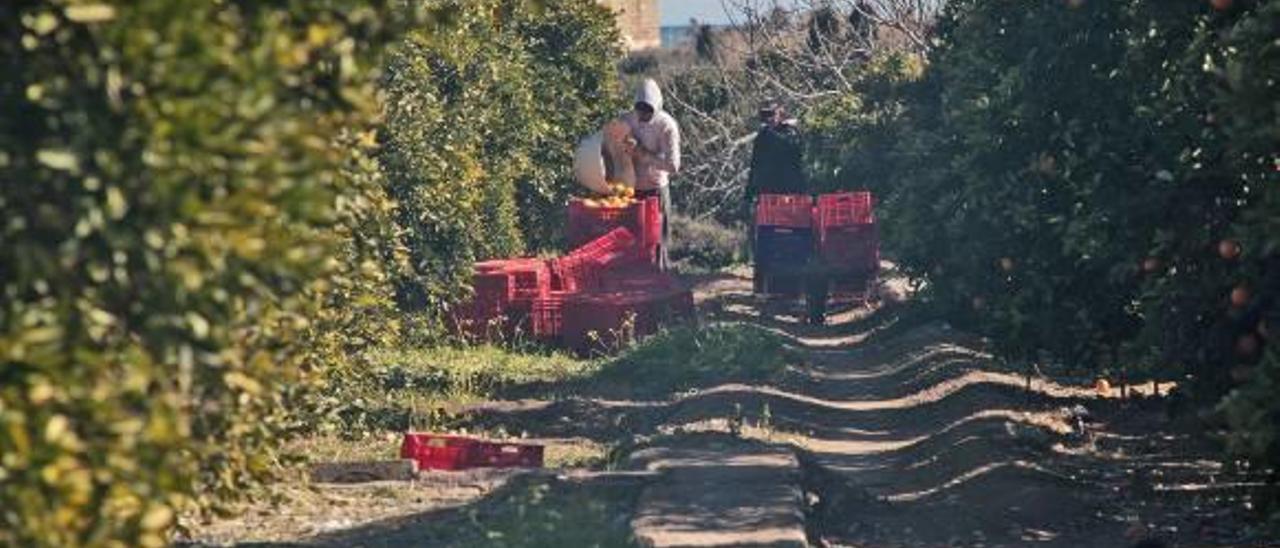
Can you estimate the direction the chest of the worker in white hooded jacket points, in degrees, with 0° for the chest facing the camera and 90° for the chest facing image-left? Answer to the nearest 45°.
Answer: approximately 45°

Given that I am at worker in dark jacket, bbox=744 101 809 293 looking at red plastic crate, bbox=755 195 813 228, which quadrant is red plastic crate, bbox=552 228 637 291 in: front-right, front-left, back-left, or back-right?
front-right

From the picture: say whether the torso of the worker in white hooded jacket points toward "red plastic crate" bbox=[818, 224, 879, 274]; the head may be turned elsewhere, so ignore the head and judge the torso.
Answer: no

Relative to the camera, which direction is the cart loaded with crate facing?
toward the camera

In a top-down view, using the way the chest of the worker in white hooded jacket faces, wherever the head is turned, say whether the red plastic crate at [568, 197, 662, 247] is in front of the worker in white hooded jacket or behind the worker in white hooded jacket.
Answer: in front

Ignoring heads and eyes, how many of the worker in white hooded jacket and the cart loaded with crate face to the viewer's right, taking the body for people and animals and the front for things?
0

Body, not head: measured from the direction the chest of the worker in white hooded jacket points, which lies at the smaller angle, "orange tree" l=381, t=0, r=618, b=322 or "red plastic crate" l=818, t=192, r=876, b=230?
the orange tree

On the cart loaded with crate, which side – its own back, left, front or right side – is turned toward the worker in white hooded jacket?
right

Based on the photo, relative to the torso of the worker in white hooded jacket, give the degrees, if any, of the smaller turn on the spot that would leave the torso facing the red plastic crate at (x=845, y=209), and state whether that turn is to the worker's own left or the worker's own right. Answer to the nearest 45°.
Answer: approximately 135° to the worker's own left
